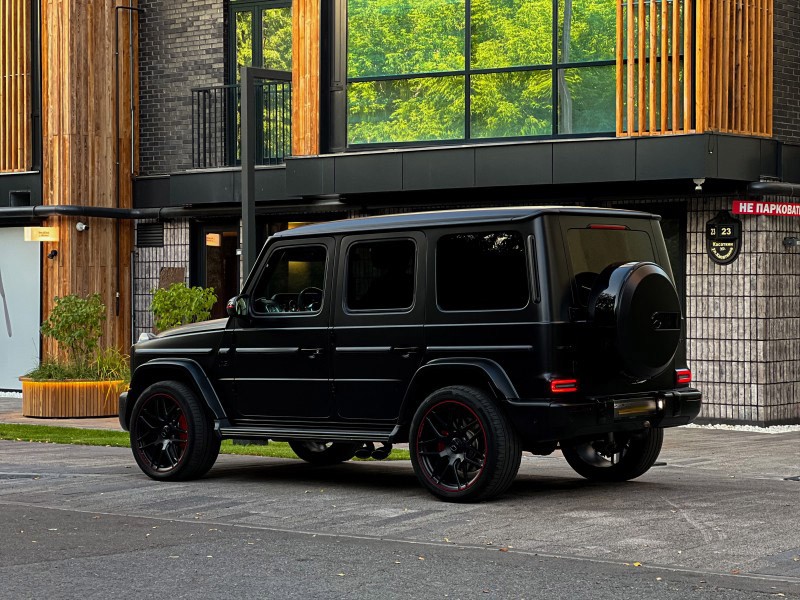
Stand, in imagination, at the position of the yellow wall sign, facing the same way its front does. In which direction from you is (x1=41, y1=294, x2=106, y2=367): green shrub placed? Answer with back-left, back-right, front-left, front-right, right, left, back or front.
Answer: front

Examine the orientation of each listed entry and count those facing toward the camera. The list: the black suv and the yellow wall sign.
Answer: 1

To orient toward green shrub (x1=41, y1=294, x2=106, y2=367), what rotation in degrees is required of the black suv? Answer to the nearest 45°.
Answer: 0° — it already faces it

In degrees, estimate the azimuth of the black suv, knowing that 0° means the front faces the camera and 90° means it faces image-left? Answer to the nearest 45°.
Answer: approximately 135°

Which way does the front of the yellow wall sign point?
toward the camera

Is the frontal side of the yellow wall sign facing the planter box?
yes

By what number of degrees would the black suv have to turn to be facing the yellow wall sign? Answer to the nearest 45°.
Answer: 0° — it already faces it

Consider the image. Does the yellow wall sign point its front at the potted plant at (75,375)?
yes

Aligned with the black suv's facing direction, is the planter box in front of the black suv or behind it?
in front
